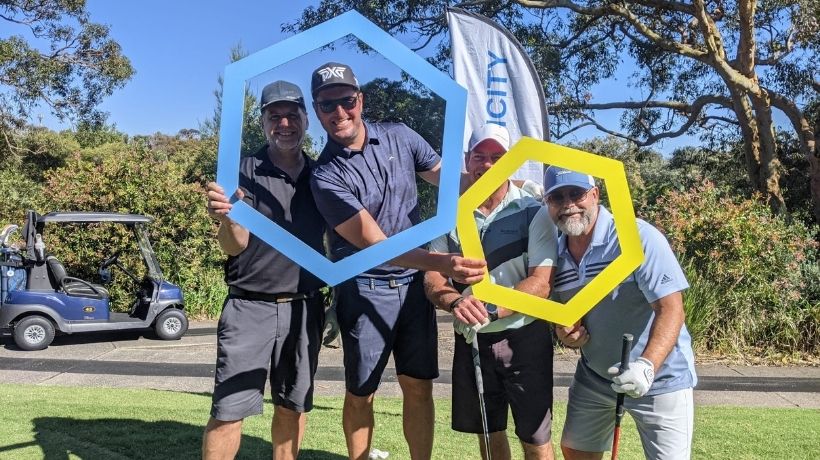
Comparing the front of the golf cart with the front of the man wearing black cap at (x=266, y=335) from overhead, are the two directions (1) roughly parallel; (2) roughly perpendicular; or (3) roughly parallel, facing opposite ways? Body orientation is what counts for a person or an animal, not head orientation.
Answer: roughly perpendicular

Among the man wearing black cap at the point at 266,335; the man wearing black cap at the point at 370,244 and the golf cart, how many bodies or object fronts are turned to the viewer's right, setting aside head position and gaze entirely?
1

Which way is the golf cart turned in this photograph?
to the viewer's right

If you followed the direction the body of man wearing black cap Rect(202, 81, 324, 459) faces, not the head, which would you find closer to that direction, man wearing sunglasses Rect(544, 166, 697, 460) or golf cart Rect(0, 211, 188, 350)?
the man wearing sunglasses

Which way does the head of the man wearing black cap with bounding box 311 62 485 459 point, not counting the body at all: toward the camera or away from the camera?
toward the camera

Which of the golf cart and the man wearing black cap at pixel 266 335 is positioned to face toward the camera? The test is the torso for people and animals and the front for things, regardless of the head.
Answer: the man wearing black cap

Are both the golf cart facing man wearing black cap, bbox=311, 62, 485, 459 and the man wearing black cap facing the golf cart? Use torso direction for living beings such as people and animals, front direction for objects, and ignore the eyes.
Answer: no

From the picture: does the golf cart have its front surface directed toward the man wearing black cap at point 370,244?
no

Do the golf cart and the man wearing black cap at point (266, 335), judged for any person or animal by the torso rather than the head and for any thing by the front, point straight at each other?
no

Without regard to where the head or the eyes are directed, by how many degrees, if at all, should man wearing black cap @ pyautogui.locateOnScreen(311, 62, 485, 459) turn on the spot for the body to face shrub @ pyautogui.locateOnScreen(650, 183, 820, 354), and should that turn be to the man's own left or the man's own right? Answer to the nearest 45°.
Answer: approximately 135° to the man's own left

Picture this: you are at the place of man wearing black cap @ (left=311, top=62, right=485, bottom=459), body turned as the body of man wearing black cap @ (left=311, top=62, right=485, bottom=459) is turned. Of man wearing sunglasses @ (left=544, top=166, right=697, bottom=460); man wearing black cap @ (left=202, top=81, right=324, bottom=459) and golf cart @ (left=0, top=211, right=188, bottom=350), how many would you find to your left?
1

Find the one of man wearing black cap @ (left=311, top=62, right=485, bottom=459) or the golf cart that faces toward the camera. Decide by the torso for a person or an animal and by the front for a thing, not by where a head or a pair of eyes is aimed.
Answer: the man wearing black cap

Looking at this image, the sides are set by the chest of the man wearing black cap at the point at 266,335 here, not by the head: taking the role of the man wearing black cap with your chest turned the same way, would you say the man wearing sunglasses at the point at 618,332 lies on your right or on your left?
on your left

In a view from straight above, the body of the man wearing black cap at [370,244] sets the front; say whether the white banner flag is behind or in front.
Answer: behind

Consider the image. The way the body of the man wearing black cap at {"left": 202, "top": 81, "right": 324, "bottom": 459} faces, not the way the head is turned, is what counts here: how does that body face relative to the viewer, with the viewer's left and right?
facing the viewer

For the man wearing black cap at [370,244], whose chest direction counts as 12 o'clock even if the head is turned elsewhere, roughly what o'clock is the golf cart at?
The golf cart is roughly at 5 o'clock from the man wearing black cap.

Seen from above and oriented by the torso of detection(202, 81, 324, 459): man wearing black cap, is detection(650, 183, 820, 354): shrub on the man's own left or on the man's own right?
on the man's own left

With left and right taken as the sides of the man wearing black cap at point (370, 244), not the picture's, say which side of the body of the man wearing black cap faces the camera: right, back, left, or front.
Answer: front

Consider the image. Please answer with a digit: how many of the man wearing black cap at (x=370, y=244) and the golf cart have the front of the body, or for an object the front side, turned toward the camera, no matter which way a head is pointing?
1
